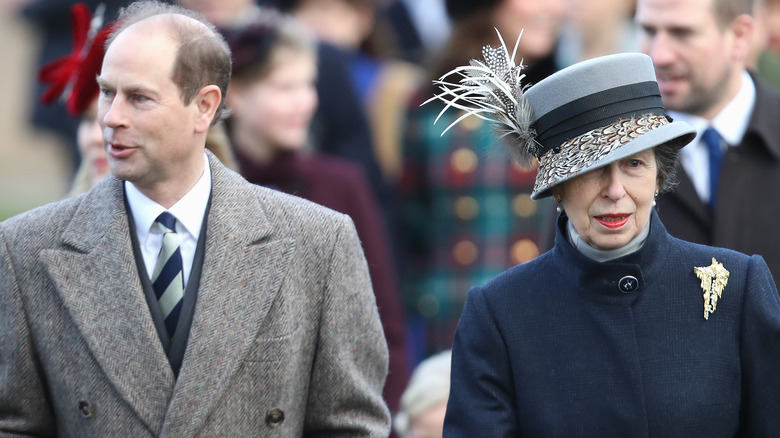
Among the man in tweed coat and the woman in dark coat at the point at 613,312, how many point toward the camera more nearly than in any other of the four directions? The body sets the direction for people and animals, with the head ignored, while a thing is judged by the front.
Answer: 2

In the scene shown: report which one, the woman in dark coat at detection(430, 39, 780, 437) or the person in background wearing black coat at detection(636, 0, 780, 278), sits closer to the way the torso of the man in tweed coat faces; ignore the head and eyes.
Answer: the woman in dark coat

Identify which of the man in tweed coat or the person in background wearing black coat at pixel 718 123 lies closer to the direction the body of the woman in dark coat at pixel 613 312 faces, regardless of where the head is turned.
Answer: the man in tweed coat

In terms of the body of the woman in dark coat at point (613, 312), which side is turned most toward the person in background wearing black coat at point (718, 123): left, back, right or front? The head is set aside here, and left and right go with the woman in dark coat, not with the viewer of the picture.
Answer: back

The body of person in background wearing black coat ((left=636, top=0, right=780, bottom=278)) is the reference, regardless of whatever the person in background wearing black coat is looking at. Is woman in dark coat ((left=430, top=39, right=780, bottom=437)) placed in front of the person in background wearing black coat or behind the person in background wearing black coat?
in front

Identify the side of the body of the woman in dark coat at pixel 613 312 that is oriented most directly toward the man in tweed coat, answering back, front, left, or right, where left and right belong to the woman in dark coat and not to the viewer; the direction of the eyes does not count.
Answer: right

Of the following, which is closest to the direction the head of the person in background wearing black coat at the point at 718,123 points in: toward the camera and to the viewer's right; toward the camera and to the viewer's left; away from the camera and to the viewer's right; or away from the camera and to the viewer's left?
toward the camera and to the viewer's left

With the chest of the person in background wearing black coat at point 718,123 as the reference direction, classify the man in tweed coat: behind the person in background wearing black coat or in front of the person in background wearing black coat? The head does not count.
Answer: in front

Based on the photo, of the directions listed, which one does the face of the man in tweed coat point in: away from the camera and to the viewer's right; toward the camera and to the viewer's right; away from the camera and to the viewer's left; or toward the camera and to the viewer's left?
toward the camera and to the viewer's left

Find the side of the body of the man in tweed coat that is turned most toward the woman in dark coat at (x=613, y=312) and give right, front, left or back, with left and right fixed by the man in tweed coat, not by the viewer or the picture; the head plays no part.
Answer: left
